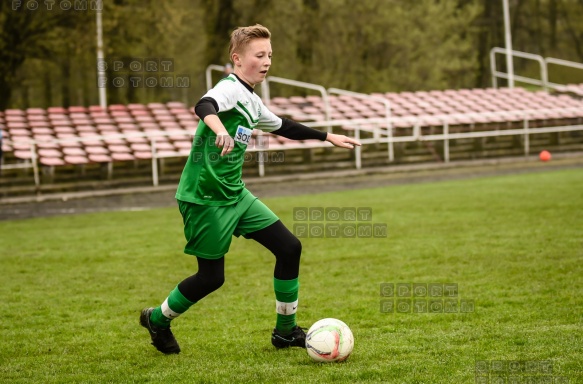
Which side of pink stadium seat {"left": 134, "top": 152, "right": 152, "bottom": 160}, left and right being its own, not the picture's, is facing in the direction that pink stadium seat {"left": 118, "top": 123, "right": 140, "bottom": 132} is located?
back

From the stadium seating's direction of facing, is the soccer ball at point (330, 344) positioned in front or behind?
in front

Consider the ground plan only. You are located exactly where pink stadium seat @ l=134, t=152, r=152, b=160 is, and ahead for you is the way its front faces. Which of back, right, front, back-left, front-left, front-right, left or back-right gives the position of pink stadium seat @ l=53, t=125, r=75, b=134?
back-right

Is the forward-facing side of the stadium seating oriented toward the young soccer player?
yes

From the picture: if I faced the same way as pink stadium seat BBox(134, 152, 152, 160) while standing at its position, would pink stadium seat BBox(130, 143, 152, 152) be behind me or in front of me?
behind

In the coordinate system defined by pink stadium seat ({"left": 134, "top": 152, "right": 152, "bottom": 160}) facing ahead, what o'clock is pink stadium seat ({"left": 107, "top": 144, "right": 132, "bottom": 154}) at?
pink stadium seat ({"left": 107, "top": 144, "right": 132, "bottom": 154}) is roughly at 4 o'clock from pink stadium seat ({"left": 134, "top": 152, "right": 152, "bottom": 160}).

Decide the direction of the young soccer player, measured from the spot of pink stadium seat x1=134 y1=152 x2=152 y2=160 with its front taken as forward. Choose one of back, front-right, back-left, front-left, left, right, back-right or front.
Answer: front

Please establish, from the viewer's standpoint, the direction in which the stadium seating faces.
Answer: facing the viewer

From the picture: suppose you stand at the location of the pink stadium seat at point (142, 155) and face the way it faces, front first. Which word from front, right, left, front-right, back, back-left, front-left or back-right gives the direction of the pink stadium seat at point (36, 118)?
back-right

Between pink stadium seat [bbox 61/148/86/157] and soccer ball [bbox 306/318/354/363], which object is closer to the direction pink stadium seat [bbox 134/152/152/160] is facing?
the soccer ball

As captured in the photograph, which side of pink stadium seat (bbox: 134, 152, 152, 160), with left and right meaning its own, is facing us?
front

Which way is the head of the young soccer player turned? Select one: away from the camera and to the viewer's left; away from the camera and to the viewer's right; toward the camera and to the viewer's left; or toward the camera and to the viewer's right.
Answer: toward the camera and to the viewer's right
